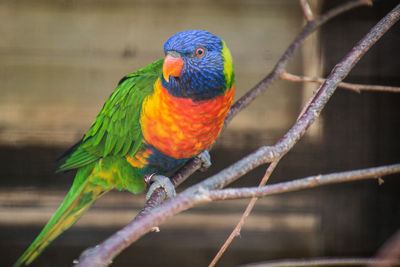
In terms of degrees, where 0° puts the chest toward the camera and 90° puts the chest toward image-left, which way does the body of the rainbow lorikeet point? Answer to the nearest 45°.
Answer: approximately 315°
